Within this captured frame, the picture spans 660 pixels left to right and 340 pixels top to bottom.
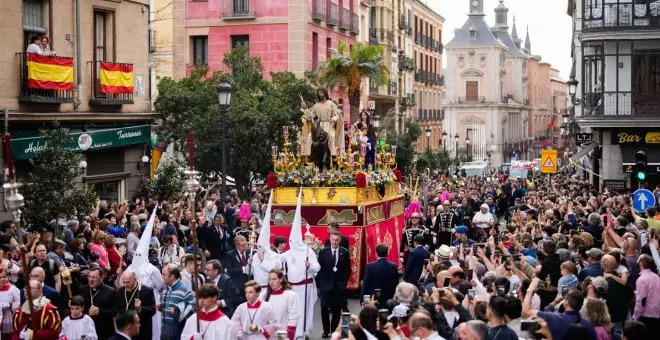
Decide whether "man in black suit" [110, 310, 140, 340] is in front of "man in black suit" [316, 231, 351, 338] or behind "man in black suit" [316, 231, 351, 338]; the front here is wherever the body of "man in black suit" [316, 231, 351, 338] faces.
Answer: in front

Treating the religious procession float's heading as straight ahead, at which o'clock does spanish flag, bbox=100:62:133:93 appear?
The spanish flag is roughly at 3 o'clock from the religious procession float.

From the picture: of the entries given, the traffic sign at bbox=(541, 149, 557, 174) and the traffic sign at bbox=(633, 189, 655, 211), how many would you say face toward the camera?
2

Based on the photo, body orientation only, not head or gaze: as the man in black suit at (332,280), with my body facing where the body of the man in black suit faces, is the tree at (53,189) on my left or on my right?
on my right

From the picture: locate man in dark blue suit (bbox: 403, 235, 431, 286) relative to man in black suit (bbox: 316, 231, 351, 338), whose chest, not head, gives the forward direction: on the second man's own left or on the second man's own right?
on the second man's own left

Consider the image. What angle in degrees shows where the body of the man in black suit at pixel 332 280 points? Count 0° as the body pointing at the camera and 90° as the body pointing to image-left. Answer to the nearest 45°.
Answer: approximately 0°

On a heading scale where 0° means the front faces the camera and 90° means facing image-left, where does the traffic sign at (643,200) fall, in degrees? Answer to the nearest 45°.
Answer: approximately 0°

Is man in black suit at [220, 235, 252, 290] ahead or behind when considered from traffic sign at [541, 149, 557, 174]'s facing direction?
ahead

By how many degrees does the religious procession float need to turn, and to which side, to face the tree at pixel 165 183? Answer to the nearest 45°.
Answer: approximately 90° to its right
